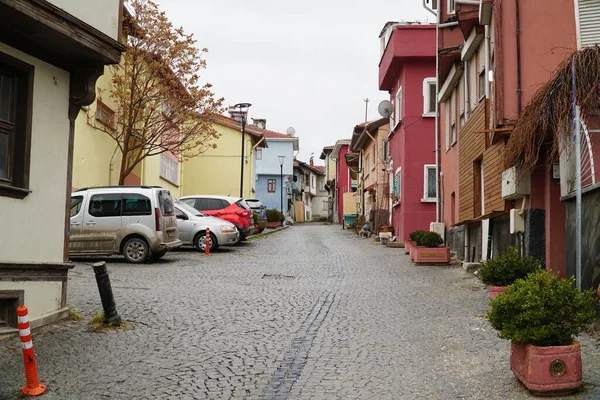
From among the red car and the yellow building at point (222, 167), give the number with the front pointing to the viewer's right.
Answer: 1

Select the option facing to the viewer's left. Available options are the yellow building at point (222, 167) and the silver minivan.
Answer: the silver minivan

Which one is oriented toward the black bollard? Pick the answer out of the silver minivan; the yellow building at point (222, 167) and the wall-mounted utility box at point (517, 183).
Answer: the wall-mounted utility box

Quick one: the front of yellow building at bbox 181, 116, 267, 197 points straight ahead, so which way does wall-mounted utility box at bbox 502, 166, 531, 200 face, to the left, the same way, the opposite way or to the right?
the opposite way

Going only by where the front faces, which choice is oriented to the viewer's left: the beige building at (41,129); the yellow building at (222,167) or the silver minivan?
the silver minivan

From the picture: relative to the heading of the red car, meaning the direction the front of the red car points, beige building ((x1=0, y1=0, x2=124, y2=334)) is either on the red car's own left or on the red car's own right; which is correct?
on the red car's own left

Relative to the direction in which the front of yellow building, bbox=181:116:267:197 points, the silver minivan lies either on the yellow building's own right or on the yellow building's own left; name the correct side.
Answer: on the yellow building's own right

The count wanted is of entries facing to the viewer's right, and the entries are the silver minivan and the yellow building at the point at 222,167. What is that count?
1

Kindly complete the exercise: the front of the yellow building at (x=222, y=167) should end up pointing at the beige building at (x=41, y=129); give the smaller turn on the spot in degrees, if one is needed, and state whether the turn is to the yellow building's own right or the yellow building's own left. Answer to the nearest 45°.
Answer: approximately 90° to the yellow building's own right

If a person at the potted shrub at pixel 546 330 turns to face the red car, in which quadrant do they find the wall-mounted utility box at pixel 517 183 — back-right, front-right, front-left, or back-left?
front-right

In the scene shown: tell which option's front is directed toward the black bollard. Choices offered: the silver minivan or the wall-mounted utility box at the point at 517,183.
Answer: the wall-mounted utility box

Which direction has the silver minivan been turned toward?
to the viewer's left
